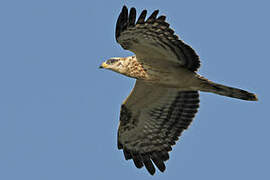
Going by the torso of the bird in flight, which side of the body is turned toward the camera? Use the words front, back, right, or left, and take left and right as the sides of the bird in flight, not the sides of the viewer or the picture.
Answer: left
